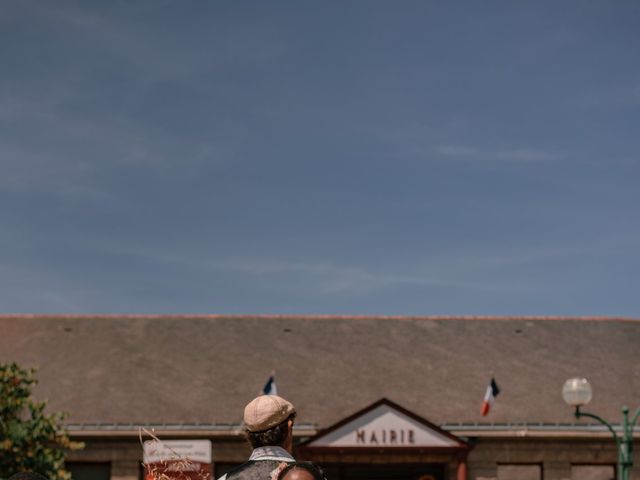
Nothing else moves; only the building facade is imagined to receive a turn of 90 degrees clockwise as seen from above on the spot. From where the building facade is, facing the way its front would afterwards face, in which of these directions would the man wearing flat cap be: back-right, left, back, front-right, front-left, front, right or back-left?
left

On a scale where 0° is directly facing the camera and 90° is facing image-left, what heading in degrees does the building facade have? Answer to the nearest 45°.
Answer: approximately 0°

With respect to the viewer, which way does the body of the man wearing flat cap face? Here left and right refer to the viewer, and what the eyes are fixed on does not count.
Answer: facing away from the viewer and to the right of the viewer

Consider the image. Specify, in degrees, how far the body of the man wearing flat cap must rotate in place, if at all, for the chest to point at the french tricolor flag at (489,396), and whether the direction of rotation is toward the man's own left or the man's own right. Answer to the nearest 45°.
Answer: approximately 45° to the man's own left
